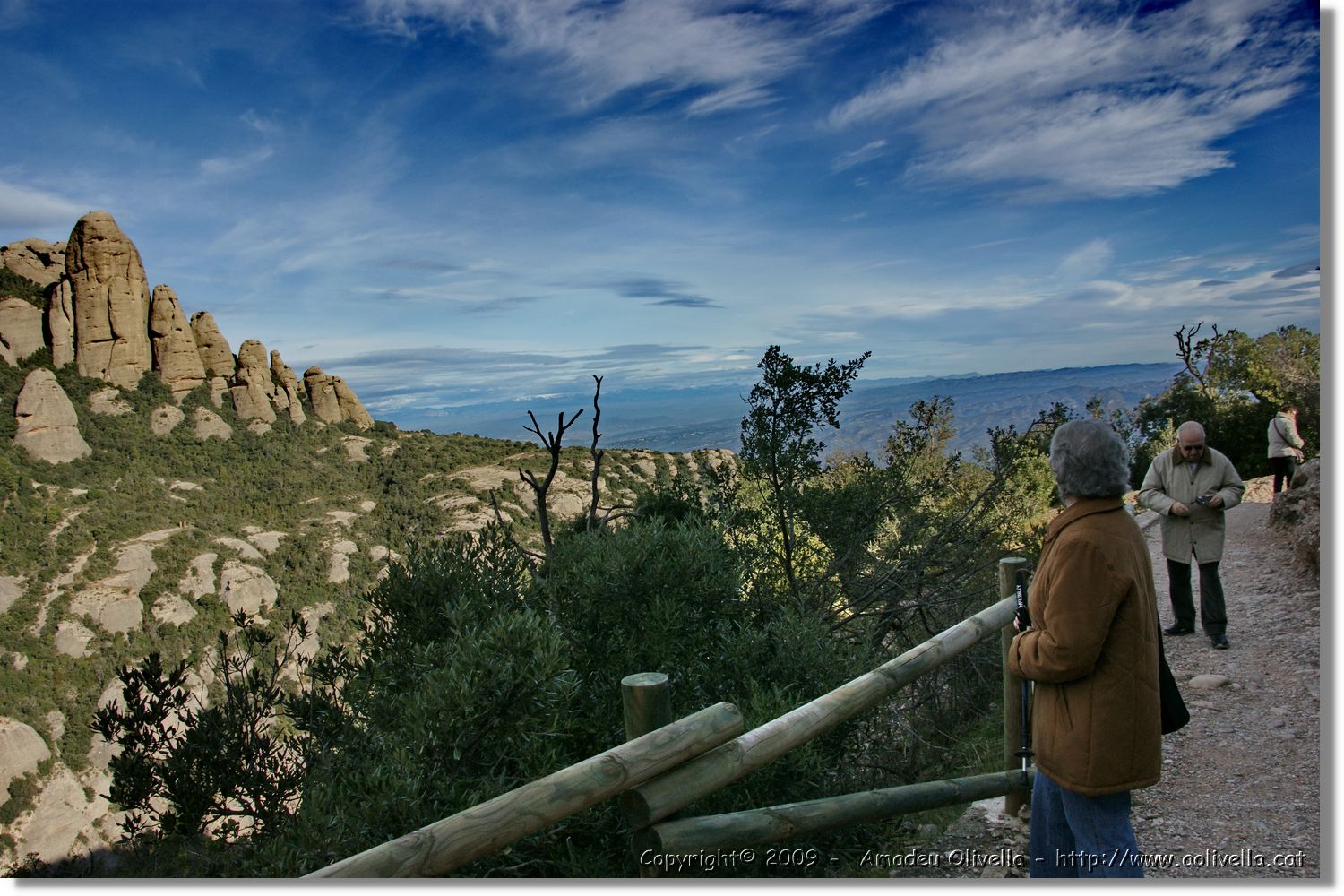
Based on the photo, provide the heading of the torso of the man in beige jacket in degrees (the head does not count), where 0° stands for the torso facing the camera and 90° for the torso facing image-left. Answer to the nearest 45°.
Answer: approximately 0°

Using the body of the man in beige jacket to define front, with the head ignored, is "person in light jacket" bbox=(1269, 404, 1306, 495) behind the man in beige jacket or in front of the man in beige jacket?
behind

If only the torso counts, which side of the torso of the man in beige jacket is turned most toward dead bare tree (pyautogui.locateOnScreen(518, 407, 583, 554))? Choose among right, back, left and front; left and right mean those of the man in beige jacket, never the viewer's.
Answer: right

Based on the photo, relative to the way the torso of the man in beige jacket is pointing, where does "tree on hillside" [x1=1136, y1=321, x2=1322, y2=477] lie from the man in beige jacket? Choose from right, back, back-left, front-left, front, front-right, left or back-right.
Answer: back

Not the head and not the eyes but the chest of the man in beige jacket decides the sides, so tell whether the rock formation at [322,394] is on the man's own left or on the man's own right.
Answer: on the man's own right

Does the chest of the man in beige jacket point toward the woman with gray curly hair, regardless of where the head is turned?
yes

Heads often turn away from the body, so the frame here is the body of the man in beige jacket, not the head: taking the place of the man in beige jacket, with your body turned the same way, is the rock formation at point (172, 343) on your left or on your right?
on your right

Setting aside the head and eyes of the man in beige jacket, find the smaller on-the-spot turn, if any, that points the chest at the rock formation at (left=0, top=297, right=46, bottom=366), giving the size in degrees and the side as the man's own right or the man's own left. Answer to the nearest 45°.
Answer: approximately 90° to the man's own right
